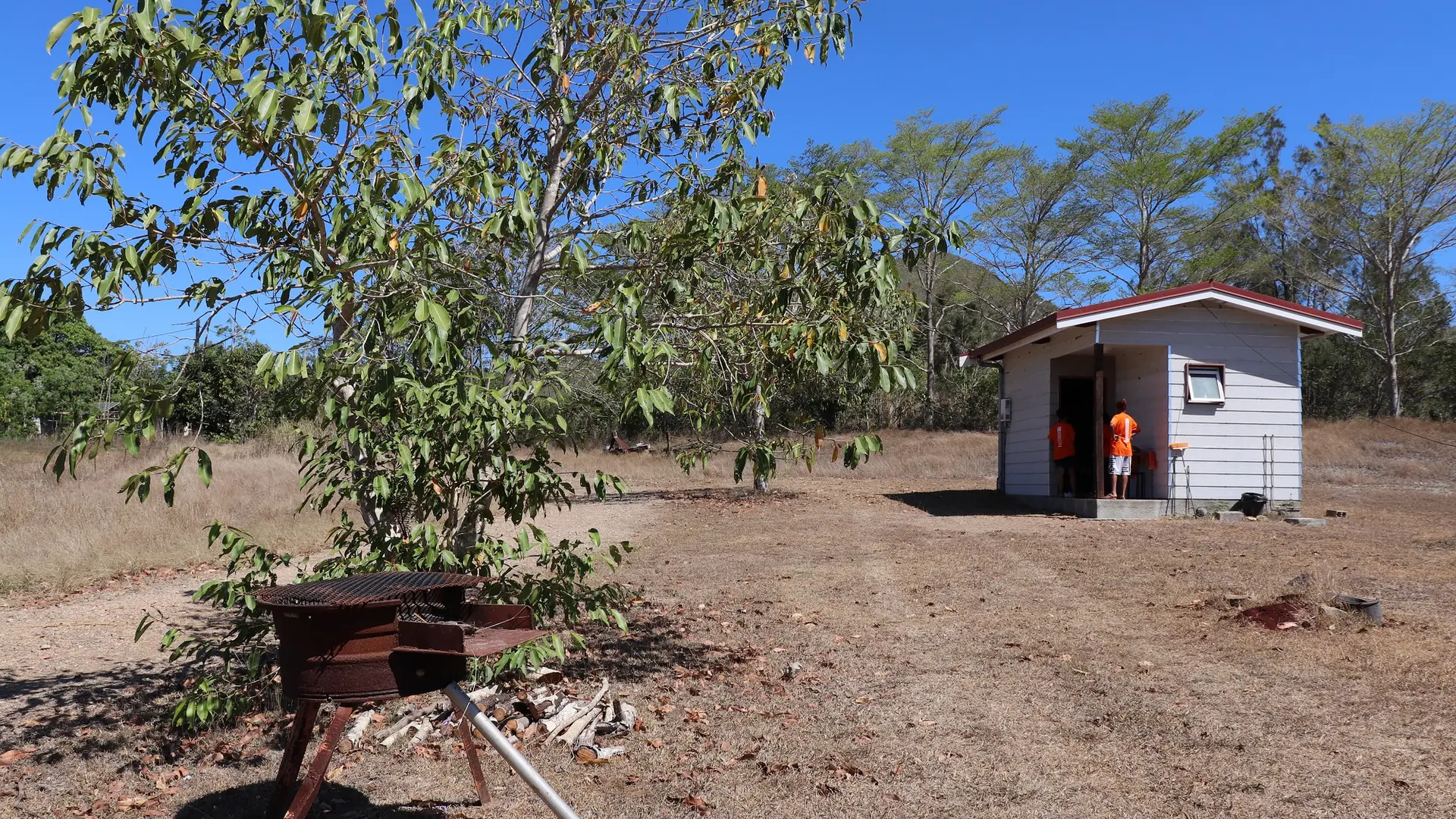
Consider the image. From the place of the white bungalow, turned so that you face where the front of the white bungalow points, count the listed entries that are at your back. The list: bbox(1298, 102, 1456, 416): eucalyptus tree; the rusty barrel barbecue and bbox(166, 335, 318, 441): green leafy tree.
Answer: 1

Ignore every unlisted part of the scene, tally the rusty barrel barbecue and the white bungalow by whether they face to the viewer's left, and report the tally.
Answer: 0

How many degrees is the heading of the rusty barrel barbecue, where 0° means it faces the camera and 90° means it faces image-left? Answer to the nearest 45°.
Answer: approximately 315°

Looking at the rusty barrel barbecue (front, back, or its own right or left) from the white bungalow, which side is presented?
left

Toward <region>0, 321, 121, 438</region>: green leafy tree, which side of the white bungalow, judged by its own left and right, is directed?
right

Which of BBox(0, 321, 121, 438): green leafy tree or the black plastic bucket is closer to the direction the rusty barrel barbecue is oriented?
the black plastic bucket

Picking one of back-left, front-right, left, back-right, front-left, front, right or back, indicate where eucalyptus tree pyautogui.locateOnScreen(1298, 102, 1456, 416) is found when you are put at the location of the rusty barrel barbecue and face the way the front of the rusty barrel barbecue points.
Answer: left

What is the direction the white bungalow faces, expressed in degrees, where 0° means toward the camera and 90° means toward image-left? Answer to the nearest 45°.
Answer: approximately 0°

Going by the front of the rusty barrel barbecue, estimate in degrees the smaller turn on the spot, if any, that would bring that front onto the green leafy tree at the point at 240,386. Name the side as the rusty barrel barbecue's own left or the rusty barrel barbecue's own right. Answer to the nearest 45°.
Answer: approximately 135° to the rusty barrel barbecue's own left

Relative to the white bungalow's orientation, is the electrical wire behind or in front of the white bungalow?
behind

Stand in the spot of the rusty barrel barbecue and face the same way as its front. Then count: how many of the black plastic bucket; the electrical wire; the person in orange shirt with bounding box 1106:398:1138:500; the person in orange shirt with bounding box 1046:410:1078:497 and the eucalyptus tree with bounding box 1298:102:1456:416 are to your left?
5

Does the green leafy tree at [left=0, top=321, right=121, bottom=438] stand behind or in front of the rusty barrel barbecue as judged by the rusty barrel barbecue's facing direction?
behind

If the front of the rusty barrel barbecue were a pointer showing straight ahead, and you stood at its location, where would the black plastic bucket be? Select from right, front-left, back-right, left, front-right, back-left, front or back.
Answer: left

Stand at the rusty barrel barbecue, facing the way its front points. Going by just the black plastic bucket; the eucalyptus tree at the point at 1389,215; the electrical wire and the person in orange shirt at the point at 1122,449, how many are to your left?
4

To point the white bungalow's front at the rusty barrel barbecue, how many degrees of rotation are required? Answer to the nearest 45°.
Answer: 0° — it already faces it

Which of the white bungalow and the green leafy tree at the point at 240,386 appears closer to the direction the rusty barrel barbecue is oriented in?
the white bungalow
